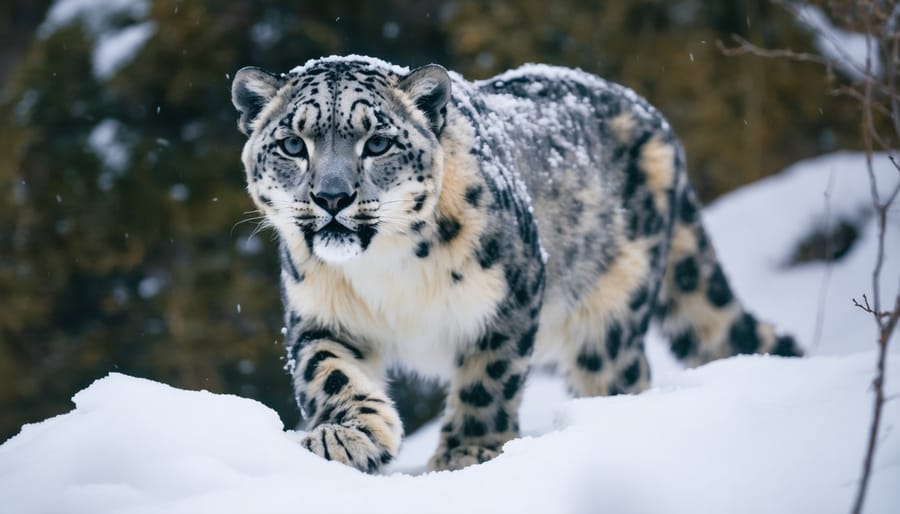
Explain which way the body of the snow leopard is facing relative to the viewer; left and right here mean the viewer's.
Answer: facing the viewer and to the left of the viewer
